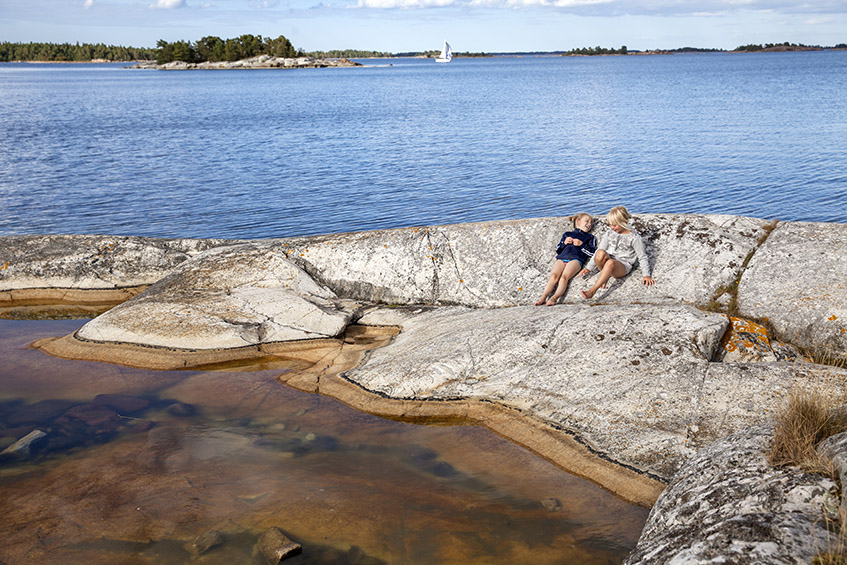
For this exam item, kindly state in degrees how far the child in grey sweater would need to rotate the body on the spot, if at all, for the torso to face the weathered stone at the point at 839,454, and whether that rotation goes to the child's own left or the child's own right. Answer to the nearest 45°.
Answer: approximately 45° to the child's own left

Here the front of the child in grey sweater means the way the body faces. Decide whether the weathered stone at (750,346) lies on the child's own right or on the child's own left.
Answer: on the child's own left

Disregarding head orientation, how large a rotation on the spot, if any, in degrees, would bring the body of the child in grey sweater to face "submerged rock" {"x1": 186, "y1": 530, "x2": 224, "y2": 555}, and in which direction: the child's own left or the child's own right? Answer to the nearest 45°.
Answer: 0° — they already face it

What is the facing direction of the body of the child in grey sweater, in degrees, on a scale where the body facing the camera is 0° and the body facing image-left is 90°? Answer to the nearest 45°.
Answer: approximately 45°

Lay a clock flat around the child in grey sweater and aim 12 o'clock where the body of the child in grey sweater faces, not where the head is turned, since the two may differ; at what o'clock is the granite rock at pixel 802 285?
The granite rock is roughly at 8 o'clock from the child in grey sweater.

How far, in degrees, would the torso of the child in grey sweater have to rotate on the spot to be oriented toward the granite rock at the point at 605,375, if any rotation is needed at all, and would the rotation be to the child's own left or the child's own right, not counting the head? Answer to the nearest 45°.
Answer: approximately 45° to the child's own left

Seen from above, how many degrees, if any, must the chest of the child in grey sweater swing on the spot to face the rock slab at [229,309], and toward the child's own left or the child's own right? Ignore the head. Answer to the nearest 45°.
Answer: approximately 45° to the child's own right
